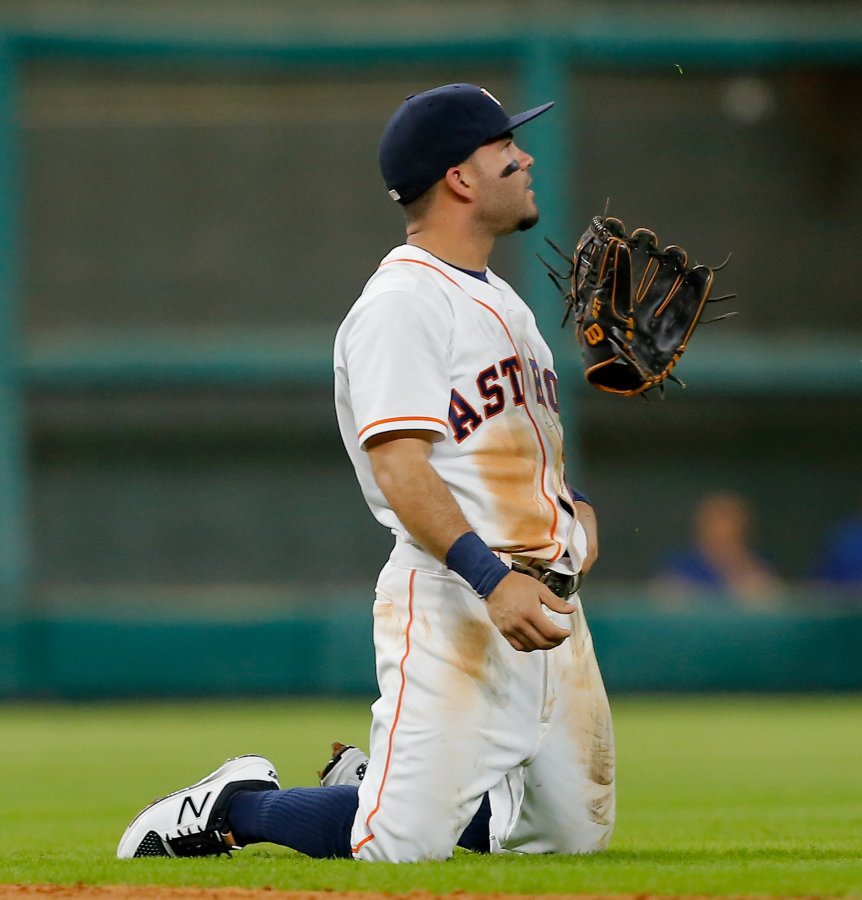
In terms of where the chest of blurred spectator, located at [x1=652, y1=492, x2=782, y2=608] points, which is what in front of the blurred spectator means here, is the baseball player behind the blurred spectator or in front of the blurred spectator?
in front

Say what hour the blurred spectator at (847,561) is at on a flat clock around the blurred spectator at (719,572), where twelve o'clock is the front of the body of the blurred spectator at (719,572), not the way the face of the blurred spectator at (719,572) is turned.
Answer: the blurred spectator at (847,561) is roughly at 8 o'clock from the blurred spectator at (719,572).

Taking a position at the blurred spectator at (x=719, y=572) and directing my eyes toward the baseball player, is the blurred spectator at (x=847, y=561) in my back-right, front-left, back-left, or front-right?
back-left

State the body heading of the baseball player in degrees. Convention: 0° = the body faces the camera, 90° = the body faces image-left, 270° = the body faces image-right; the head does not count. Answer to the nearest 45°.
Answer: approximately 315°

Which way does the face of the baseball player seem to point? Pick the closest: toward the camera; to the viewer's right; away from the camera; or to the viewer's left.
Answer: to the viewer's right

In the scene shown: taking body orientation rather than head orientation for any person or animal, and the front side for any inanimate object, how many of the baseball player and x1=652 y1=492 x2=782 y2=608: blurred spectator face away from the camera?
0

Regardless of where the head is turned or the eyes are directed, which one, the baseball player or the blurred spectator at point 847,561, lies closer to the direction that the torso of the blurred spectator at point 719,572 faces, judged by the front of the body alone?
the baseball player

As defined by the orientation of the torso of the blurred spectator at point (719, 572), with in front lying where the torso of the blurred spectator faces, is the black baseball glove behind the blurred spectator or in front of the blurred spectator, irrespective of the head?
in front

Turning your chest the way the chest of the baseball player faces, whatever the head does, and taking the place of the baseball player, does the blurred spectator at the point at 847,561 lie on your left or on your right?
on your left

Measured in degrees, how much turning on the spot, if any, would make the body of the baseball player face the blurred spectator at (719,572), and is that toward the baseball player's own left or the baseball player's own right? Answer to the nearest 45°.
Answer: approximately 135° to the baseball player's own left
